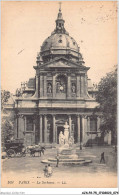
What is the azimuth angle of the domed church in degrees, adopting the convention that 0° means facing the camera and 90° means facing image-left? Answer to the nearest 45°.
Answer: approximately 0°
